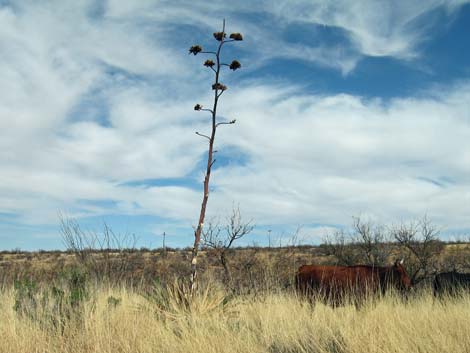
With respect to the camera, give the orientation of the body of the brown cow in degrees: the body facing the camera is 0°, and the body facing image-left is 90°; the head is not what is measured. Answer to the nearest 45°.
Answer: approximately 270°
